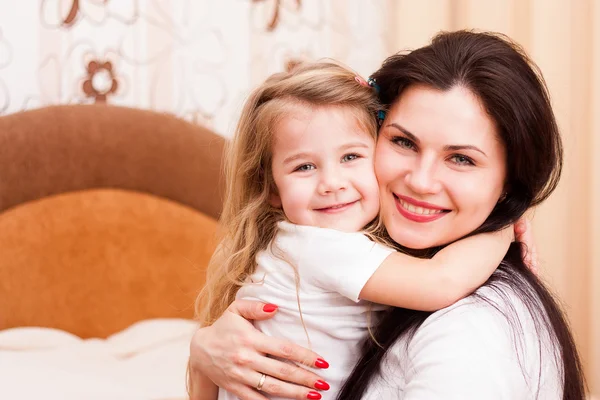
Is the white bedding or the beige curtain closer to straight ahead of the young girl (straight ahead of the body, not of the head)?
the beige curtain

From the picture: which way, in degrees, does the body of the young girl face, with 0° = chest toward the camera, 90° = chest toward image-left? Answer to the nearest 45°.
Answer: approximately 270°

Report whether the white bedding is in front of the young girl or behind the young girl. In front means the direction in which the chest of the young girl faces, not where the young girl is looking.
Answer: behind

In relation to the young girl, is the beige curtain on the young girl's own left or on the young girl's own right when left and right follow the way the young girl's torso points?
on the young girl's own left
